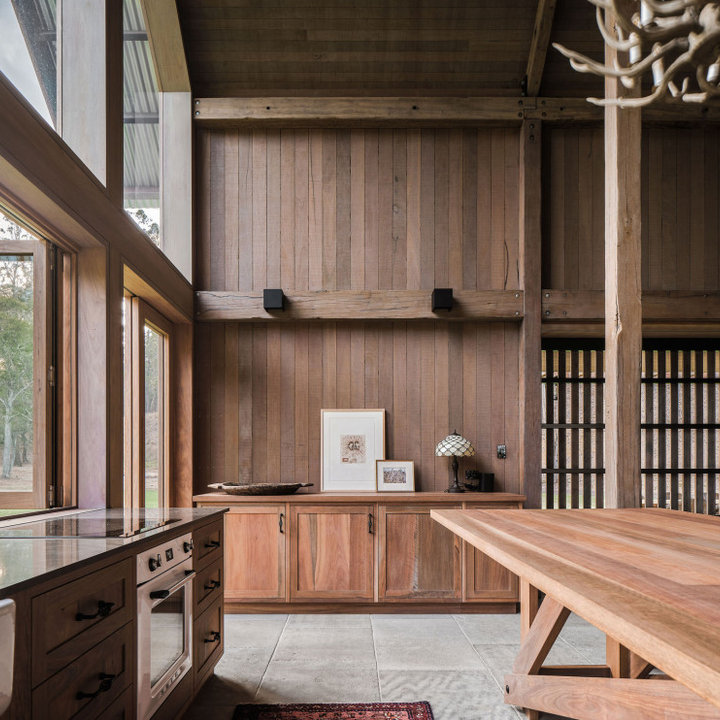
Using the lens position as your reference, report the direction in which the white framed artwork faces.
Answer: facing the viewer

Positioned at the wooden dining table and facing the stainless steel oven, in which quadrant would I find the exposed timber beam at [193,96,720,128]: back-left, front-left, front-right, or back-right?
front-right

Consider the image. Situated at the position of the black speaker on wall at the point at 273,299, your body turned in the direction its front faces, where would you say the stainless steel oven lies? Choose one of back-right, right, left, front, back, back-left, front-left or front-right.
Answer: front

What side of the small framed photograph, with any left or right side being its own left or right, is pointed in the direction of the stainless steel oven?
front

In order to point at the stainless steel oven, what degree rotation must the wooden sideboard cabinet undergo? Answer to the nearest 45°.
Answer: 0° — it already faces it

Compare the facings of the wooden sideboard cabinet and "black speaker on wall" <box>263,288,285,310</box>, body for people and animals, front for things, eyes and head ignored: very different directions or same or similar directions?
same or similar directions

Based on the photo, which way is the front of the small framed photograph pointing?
toward the camera

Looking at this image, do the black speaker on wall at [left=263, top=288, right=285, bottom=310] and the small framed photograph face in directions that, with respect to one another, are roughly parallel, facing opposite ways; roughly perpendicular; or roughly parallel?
roughly parallel

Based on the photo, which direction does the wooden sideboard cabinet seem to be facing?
toward the camera

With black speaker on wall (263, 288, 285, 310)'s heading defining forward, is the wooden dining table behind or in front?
in front

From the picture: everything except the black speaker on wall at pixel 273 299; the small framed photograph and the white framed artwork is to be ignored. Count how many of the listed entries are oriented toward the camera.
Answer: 3

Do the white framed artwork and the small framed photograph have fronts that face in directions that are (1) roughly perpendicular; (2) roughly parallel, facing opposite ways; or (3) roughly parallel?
roughly parallel
